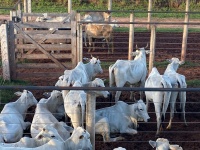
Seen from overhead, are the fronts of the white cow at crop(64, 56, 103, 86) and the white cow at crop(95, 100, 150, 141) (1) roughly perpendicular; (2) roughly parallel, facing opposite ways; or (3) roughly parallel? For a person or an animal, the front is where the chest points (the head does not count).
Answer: roughly parallel

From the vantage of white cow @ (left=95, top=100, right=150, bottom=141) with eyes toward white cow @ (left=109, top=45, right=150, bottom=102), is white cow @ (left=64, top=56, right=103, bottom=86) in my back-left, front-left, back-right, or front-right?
front-left

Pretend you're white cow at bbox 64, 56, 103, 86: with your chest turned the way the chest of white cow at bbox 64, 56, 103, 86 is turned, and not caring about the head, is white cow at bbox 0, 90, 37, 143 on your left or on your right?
on your right

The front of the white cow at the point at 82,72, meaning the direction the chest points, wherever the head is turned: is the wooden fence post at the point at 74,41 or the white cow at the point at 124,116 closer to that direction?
the white cow
